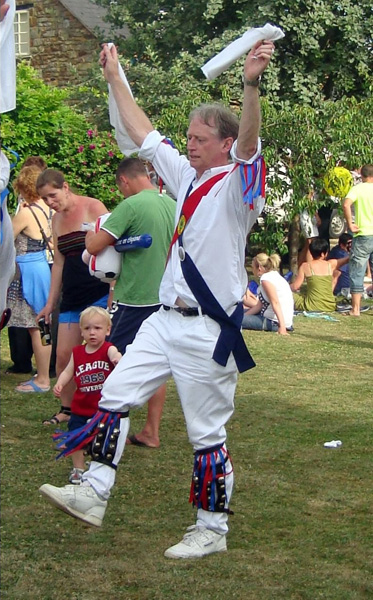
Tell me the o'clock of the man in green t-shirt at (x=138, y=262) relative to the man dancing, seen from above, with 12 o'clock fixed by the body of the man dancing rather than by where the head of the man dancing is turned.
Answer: The man in green t-shirt is roughly at 4 o'clock from the man dancing.

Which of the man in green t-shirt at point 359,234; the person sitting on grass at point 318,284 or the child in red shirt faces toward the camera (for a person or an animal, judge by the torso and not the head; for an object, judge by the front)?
the child in red shirt

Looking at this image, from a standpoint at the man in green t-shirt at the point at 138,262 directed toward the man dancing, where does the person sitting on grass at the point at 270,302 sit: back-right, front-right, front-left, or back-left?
back-left

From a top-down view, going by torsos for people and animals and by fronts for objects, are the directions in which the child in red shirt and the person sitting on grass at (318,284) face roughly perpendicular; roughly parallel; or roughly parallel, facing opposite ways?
roughly parallel, facing opposite ways

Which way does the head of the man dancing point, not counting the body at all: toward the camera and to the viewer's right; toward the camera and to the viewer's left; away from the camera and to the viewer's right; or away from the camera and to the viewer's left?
toward the camera and to the viewer's left

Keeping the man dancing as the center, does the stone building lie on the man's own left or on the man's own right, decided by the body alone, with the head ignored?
on the man's own right

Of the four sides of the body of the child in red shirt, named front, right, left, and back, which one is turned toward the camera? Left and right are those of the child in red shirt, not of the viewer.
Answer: front

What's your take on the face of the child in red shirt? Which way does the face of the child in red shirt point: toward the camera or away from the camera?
toward the camera

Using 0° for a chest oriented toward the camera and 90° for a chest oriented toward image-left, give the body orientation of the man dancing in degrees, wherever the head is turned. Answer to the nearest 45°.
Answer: approximately 45°

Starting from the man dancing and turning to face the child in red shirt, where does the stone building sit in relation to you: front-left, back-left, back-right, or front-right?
front-right

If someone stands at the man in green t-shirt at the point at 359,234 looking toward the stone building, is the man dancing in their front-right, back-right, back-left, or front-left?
back-left

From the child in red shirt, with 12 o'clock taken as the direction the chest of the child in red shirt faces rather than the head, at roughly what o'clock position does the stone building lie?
The stone building is roughly at 6 o'clock from the child in red shirt.
